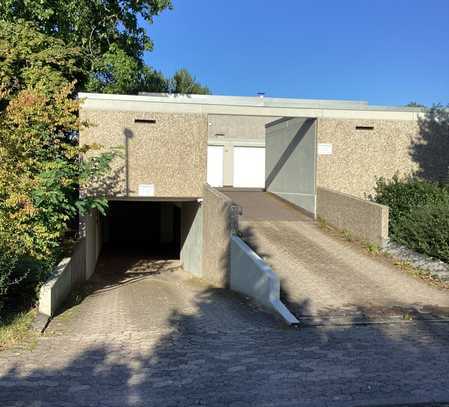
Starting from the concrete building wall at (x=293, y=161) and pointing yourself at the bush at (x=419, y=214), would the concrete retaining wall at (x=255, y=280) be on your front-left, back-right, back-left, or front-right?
front-right

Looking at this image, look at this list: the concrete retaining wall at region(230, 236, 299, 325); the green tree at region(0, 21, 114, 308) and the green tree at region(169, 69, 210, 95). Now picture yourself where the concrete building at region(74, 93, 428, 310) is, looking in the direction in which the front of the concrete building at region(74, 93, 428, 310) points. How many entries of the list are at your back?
1

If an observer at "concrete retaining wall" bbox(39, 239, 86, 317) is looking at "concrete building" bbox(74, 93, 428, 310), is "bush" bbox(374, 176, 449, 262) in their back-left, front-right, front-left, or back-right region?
front-right

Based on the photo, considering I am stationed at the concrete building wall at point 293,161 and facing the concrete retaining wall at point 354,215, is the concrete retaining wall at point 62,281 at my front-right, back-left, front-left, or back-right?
front-right

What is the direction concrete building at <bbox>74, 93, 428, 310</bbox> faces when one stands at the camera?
facing the viewer

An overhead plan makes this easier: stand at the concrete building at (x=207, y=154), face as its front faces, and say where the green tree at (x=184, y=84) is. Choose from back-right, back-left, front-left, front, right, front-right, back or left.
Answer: back

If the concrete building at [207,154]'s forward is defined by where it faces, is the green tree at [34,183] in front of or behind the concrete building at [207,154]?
in front

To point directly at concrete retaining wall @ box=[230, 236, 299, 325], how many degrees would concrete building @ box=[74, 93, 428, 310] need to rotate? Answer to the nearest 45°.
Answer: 0° — it already faces it
